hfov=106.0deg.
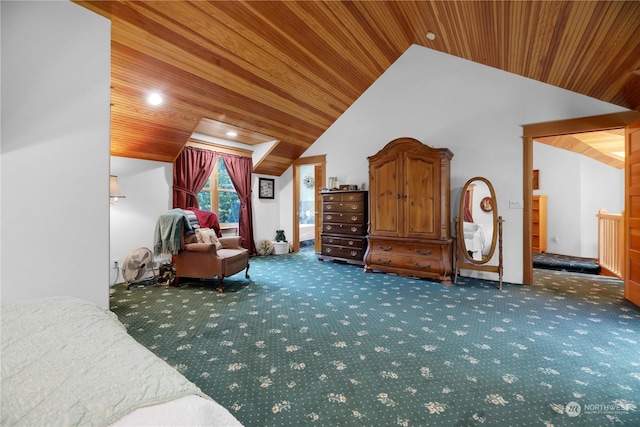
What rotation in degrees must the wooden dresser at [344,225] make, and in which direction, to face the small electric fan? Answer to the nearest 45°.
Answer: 0° — it already faces it

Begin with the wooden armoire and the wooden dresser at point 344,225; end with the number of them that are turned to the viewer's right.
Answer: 0

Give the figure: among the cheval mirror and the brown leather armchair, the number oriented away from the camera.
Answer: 0

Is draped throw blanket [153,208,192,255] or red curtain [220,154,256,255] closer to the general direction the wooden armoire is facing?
the draped throw blanket

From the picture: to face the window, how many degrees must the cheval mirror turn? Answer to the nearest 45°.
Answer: approximately 45° to its right

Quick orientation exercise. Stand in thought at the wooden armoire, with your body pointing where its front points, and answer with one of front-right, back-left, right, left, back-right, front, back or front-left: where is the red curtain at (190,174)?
front-right

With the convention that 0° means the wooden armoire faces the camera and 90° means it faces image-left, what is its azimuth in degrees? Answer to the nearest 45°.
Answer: approximately 45°

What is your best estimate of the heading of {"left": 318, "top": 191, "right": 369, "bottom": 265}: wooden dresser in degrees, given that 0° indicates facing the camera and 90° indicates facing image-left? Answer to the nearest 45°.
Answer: approximately 45°

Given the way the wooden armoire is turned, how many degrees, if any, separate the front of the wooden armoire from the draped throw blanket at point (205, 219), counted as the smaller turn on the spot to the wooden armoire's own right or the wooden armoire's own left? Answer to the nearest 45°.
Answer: approximately 45° to the wooden armoire's own right
